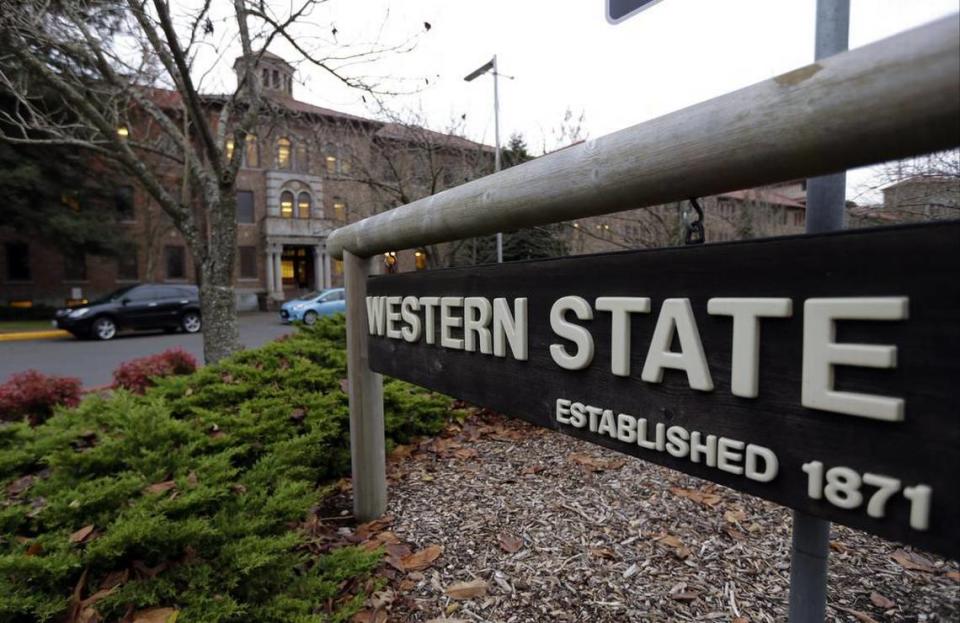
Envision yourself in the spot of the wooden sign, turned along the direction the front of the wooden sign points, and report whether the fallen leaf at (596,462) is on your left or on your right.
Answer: on your right

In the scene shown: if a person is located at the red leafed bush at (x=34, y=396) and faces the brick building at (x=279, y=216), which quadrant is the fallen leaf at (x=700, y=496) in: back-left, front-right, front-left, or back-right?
back-right

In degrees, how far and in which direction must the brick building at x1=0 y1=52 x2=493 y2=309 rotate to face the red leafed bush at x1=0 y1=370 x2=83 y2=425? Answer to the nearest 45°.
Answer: approximately 45° to its right

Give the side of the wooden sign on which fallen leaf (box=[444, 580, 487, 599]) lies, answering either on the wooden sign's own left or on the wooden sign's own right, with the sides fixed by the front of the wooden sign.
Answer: on the wooden sign's own right

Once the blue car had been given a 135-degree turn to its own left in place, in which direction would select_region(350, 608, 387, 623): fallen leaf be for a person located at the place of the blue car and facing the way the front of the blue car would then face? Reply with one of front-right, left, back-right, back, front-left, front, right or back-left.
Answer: right

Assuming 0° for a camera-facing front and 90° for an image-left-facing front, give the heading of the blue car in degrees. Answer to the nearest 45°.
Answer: approximately 45°

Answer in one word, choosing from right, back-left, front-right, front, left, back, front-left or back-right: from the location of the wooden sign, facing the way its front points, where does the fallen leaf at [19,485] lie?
front-right

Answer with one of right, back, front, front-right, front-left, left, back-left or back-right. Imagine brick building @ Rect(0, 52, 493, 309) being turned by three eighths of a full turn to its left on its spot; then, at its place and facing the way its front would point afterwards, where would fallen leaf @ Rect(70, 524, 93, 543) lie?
back

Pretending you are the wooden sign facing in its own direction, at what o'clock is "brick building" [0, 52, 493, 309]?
The brick building is roughly at 3 o'clock from the wooden sign.

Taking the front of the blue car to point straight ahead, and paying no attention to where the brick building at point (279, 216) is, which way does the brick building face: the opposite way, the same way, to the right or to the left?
to the left

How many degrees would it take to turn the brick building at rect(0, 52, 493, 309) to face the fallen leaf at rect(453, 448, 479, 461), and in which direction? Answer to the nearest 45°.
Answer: approximately 45° to its right

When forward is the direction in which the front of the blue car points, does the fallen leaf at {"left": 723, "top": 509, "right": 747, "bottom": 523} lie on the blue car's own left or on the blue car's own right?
on the blue car's own left

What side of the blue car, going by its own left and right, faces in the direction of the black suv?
front

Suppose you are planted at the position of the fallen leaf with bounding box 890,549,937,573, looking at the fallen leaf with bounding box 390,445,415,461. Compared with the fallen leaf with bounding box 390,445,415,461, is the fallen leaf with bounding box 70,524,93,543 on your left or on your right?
left
